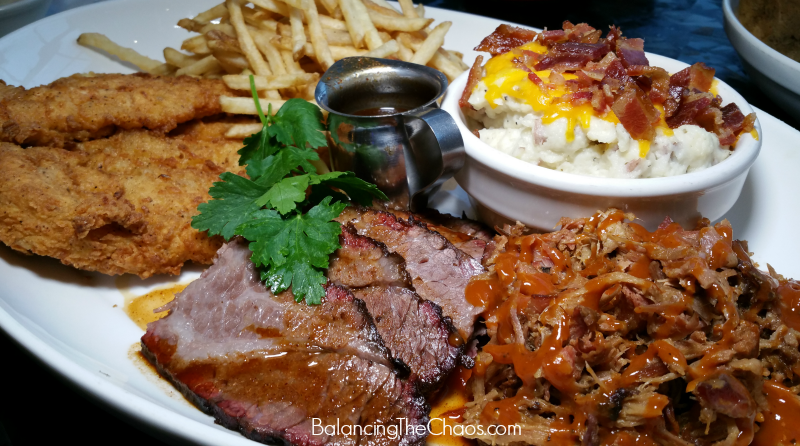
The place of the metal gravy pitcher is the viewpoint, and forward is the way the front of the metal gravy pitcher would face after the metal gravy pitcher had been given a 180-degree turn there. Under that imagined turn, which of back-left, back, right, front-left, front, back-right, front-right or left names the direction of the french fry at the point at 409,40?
back-left

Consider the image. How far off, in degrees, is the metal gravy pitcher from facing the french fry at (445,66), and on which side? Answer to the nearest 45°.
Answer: approximately 90° to its right

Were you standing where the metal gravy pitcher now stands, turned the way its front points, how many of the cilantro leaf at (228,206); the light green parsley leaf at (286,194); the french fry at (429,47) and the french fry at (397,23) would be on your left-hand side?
2

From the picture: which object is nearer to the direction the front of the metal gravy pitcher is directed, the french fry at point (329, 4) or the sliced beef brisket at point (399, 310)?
the french fry

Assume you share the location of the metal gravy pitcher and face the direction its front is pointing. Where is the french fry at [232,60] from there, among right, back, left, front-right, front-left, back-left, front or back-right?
front

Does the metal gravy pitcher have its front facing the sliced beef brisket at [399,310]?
no

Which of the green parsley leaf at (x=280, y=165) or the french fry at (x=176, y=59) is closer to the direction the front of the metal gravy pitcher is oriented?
the french fry

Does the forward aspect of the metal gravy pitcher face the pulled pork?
no

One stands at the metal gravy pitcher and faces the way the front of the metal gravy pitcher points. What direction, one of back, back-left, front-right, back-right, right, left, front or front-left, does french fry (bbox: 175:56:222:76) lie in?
front

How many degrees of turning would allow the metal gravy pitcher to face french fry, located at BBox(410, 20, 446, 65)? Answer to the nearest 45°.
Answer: approximately 45° to its right

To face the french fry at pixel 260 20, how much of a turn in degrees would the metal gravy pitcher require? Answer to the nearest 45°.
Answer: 0° — it already faces it

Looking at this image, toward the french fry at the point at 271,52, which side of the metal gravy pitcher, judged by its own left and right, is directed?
front

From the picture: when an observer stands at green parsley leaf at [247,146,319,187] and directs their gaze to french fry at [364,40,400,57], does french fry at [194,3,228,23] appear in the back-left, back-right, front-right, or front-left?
front-left

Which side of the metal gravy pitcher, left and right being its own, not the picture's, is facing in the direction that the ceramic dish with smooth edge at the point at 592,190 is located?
back

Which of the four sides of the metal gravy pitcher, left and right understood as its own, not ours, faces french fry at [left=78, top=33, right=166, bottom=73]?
front

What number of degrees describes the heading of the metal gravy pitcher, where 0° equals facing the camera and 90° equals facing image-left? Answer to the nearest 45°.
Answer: approximately 135°

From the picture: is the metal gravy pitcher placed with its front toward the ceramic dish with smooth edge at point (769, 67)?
no

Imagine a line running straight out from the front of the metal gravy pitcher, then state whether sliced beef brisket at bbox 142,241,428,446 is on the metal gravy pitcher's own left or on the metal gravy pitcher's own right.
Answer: on the metal gravy pitcher's own left
